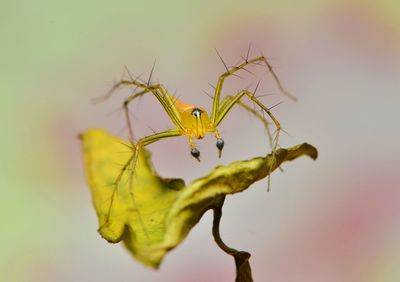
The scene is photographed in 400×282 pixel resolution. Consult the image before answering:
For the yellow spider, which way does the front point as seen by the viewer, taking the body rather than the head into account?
toward the camera
